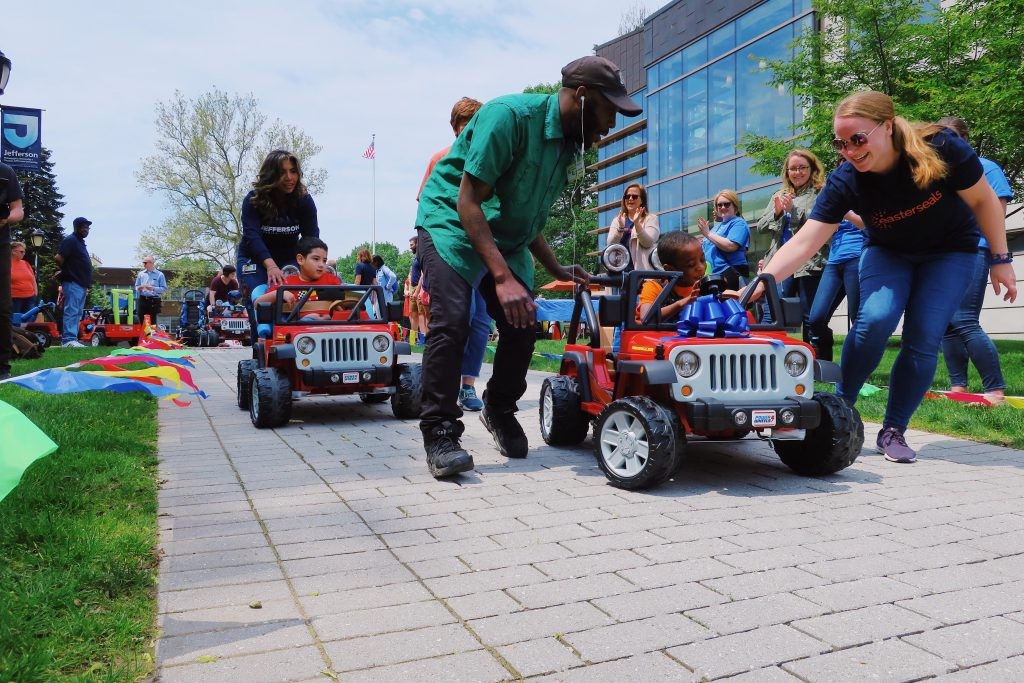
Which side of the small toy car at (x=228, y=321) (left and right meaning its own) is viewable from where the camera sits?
front

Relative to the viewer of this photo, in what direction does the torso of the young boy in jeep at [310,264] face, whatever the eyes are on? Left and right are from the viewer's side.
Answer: facing the viewer

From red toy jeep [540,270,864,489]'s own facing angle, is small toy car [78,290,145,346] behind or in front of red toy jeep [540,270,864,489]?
behind

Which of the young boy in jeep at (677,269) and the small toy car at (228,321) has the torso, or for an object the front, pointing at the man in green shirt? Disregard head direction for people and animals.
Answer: the small toy car

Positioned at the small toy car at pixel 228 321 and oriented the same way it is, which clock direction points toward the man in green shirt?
The man in green shirt is roughly at 12 o'clock from the small toy car.

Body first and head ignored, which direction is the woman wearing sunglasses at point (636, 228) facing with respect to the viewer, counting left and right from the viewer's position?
facing the viewer and to the left of the viewer

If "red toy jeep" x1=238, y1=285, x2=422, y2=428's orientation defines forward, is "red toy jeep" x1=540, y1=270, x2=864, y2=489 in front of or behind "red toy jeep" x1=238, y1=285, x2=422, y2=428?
in front

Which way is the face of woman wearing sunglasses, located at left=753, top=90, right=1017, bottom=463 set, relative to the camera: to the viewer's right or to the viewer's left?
to the viewer's left

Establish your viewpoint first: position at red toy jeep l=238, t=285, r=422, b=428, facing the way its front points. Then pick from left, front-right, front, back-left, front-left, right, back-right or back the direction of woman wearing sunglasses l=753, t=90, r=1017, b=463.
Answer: front-left

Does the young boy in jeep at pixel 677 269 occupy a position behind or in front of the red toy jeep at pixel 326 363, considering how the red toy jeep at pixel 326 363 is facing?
in front

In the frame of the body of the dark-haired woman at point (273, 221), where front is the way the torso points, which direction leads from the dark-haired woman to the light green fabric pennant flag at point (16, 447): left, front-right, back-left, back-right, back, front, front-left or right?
front-right

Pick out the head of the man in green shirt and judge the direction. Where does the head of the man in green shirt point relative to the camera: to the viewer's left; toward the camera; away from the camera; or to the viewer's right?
to the viewer's right

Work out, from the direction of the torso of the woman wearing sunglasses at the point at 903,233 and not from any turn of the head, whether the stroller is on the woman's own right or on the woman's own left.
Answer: on the woman's own right

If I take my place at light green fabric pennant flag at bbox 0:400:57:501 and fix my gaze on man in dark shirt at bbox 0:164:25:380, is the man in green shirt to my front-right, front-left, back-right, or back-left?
back-right

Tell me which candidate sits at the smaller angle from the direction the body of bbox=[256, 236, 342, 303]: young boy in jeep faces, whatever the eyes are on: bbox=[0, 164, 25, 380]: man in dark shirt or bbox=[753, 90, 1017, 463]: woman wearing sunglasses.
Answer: the woman wearing sunglasses

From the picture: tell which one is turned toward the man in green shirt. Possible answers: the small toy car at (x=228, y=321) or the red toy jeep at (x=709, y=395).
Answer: the small toy car

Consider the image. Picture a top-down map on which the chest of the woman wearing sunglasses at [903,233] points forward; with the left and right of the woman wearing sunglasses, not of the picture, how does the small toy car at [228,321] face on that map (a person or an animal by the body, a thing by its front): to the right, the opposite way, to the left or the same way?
to the left
